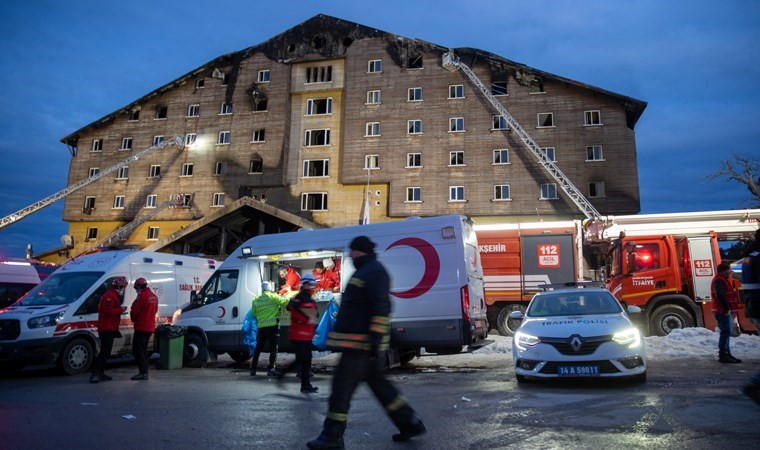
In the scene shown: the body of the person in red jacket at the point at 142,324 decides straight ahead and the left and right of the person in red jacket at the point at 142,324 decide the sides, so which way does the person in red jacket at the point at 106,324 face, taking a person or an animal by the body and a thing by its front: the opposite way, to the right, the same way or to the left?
the opposite way

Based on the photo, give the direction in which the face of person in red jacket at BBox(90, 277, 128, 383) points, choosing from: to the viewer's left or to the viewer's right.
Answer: to the viewer's right

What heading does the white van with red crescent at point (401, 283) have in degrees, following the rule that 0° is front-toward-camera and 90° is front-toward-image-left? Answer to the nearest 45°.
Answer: approximately 90°

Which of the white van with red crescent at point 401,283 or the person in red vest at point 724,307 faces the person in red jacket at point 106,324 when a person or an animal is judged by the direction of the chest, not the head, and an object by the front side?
the white van with red crescent

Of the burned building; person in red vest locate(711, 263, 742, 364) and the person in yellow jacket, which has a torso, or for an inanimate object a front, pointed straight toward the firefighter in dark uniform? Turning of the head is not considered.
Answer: the burned building

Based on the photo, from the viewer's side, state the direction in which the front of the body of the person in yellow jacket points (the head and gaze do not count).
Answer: away from the camera

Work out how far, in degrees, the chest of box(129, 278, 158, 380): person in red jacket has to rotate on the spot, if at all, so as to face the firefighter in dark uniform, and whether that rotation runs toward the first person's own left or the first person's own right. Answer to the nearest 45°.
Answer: approximately 90° to the first person's own left

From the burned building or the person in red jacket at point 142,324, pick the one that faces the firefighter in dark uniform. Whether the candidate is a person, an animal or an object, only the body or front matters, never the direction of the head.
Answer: the burned building

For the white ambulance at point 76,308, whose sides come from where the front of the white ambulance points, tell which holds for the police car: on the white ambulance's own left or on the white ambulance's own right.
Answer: on the white ambulance's own left
